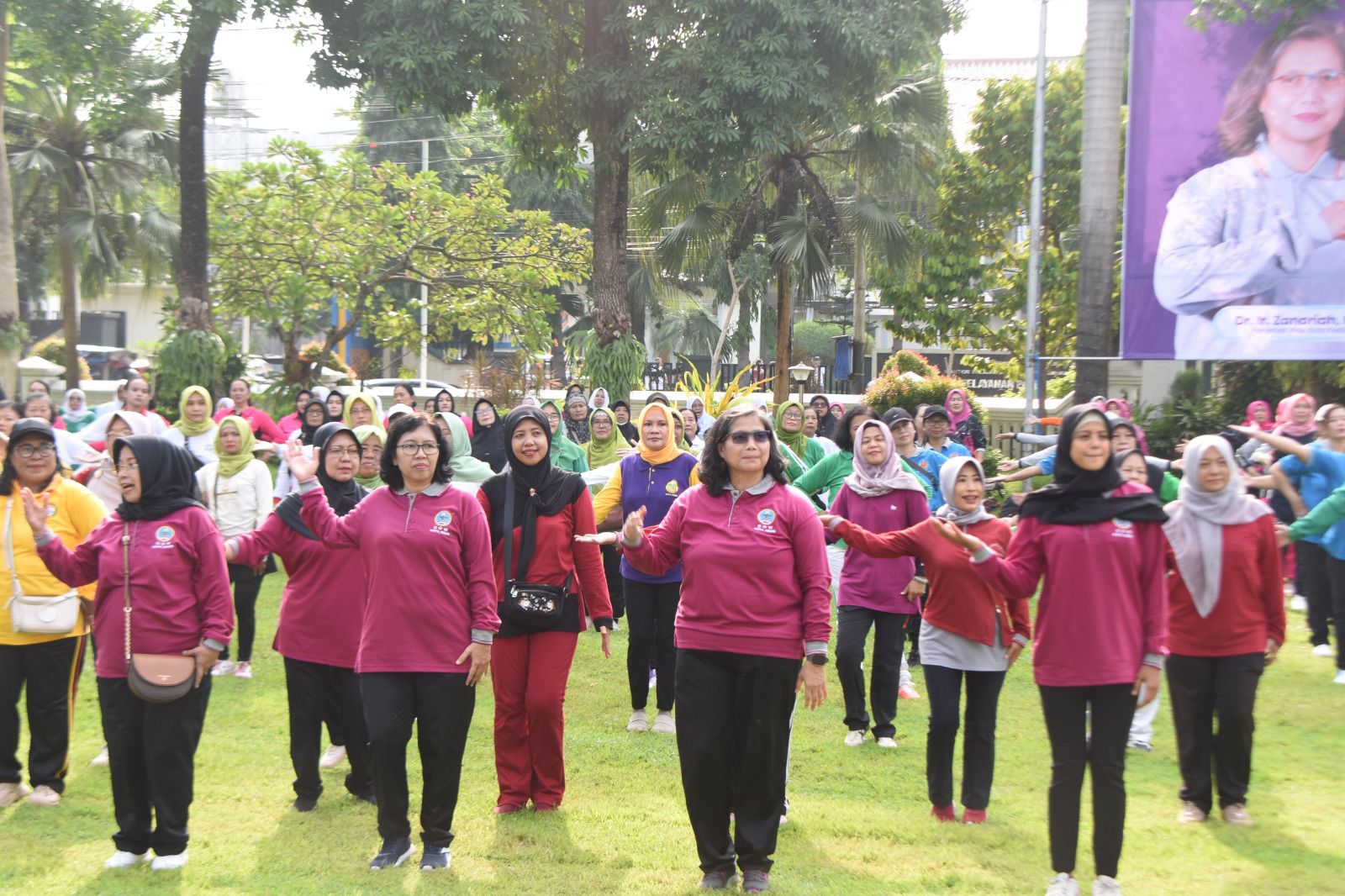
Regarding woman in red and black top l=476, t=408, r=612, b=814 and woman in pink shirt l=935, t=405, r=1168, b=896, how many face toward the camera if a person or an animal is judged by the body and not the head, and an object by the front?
2

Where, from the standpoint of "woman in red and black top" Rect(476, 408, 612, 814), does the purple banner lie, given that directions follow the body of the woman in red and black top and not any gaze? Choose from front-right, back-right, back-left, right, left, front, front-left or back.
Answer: back-left

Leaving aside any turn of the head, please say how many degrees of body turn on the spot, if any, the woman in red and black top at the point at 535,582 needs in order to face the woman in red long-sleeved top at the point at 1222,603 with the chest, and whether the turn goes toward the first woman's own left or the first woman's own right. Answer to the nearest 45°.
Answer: approximately 90° to the first woman's own left

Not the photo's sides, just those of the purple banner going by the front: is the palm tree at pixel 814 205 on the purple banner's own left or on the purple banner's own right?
on the purple banner's own right

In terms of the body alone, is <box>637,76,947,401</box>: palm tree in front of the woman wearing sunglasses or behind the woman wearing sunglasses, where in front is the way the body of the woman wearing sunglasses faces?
behind

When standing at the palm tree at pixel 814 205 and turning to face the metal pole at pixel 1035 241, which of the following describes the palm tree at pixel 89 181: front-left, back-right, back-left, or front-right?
back-right

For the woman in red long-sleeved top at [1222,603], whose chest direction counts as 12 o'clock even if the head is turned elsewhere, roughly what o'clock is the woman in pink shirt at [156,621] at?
The woman in pink shirt is roughly at 2 o'clock from the woman in red long-sleeved top.

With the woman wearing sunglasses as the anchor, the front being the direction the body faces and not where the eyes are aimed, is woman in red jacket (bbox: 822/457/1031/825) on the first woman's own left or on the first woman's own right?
on the first woman's own left

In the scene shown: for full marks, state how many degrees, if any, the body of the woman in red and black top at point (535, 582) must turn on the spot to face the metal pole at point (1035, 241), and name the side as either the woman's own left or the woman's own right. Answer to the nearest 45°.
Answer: approximately 135° to the woman's own left

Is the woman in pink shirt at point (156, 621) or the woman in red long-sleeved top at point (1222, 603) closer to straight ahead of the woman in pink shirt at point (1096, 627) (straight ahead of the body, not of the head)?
the woman in pink shirt

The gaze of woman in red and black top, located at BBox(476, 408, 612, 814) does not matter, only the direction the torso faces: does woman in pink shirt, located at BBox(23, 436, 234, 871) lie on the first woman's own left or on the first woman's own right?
on the first woman's own right

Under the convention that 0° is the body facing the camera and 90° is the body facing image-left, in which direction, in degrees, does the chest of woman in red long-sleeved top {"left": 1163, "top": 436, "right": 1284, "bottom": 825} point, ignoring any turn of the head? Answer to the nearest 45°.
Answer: approximately 0°
